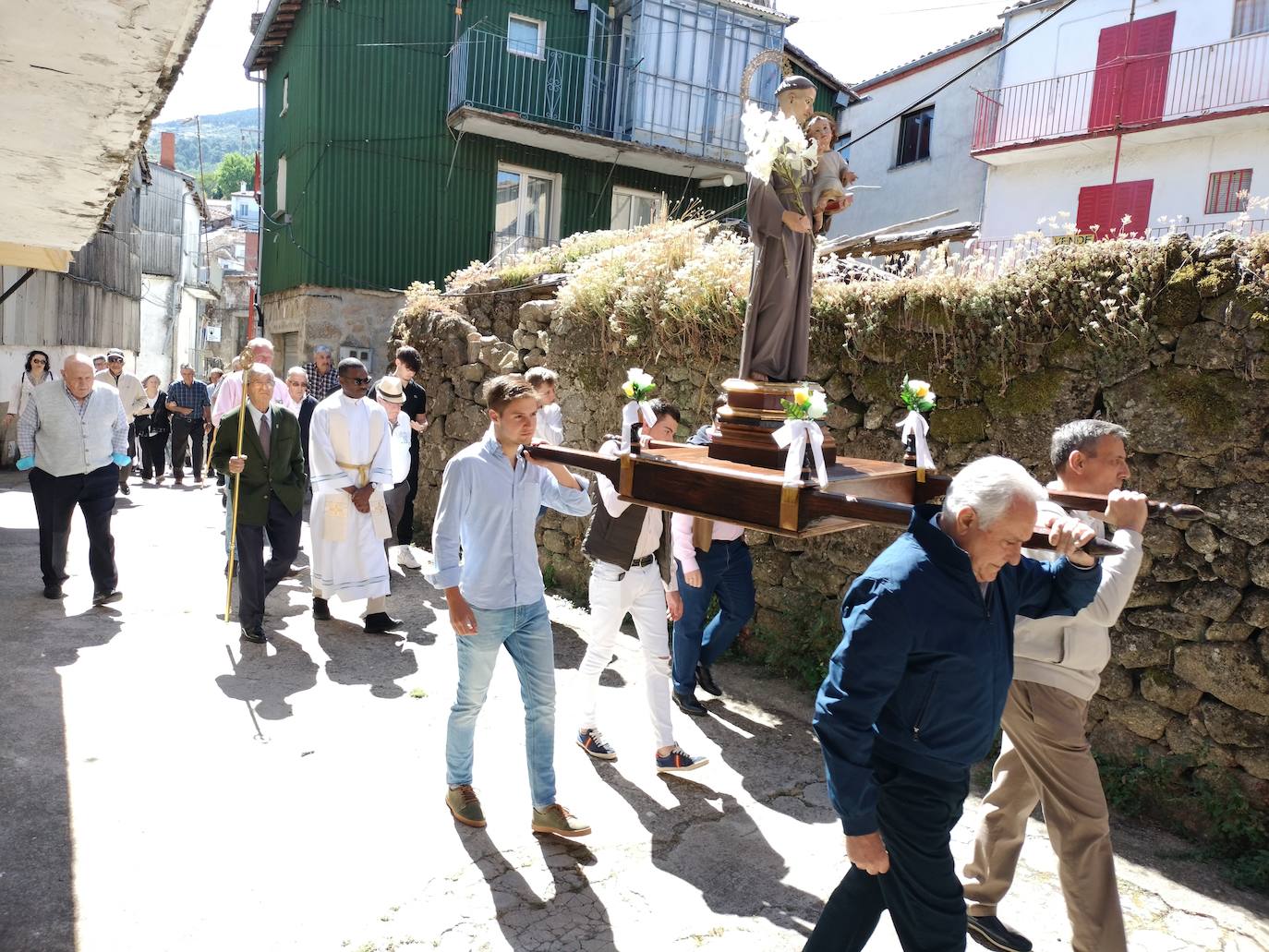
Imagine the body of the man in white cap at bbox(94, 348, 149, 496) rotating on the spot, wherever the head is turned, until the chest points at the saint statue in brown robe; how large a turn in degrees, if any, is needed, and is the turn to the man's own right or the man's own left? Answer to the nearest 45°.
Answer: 0° — they already face it

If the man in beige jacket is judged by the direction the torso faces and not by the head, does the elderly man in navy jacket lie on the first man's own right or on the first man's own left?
on the first man's own right

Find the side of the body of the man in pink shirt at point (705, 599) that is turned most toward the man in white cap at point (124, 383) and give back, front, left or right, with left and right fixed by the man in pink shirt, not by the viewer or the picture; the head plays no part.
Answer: back

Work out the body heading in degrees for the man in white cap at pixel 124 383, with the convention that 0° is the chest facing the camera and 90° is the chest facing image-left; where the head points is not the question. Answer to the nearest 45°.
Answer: approximately 0°

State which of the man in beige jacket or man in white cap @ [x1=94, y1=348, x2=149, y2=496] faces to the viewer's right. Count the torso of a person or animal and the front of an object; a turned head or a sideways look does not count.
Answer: the man in beige jacket

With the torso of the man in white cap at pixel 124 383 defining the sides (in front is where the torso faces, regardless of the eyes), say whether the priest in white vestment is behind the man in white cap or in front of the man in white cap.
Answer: in front

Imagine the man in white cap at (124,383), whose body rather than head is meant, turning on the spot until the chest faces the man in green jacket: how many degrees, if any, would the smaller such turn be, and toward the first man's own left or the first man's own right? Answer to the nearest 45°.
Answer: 0° — they already face them

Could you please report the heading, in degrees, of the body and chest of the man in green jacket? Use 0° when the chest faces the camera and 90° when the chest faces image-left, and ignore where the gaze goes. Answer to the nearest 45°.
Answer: approximately 0°

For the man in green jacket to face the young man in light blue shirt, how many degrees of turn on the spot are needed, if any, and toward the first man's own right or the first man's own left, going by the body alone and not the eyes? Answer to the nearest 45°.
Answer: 0° — they already face them

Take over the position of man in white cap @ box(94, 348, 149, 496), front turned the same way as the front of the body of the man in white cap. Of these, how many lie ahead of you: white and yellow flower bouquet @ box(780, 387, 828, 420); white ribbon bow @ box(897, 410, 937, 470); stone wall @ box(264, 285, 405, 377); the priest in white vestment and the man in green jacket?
4
